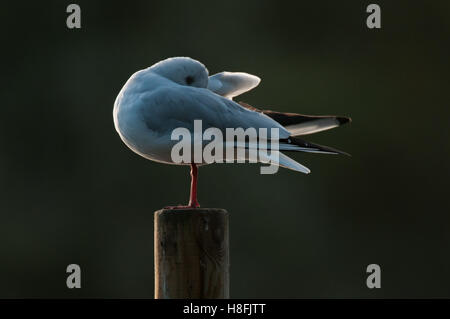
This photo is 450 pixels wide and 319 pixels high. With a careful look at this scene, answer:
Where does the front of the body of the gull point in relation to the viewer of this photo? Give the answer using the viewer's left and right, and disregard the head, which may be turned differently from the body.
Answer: facing to the left of the viewer
